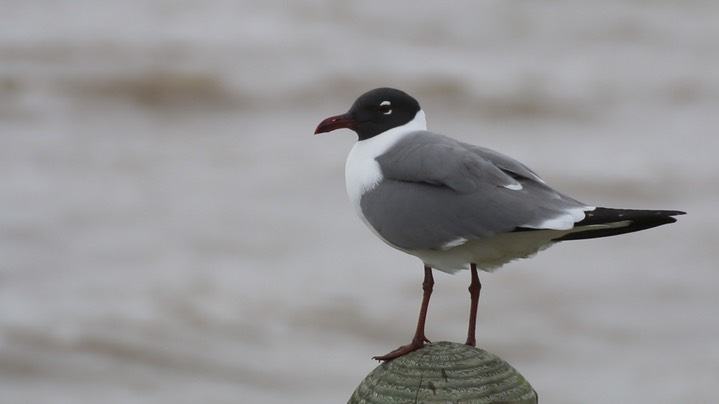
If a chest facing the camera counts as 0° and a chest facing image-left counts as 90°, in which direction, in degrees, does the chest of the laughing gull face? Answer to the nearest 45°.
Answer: approximately 90°
